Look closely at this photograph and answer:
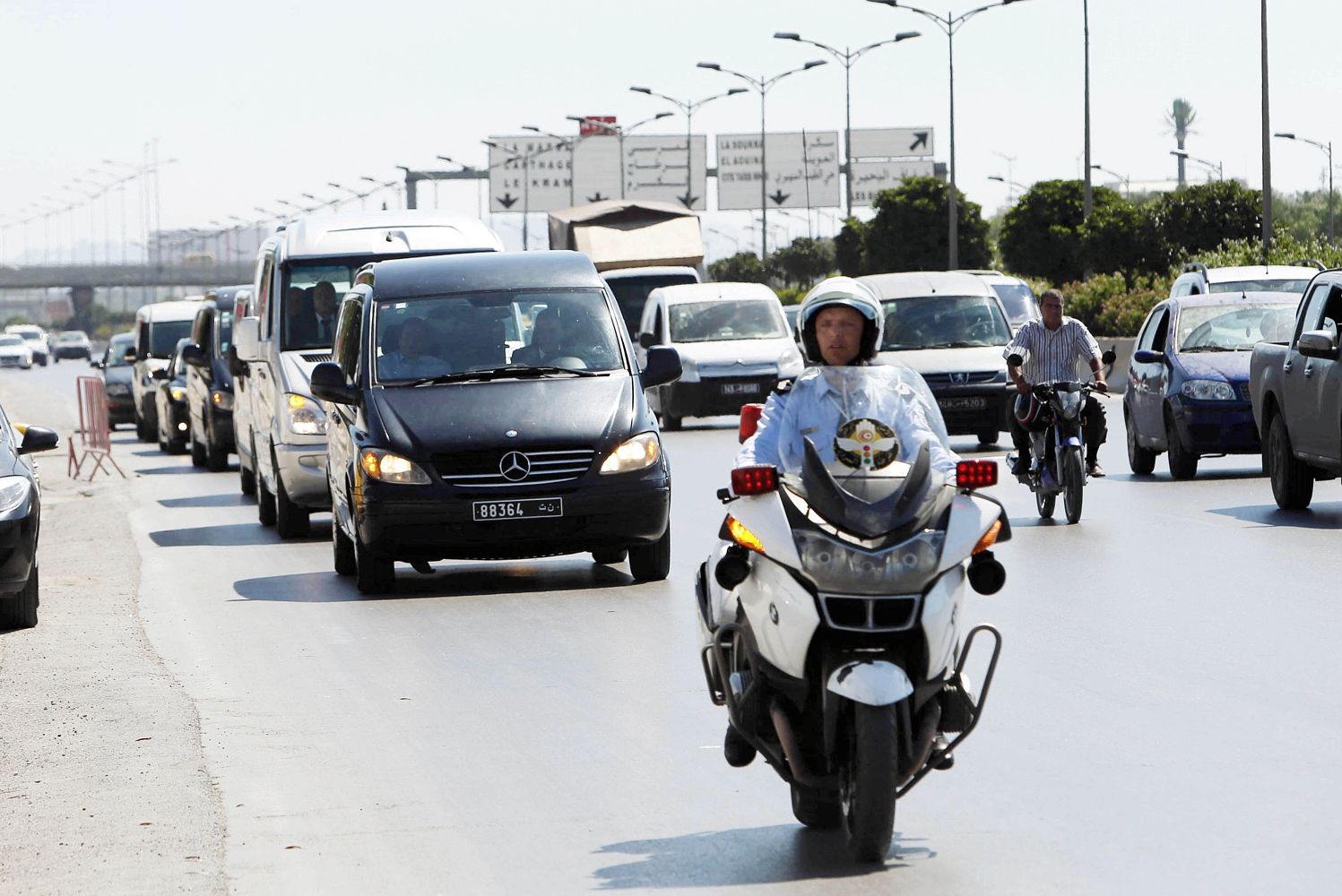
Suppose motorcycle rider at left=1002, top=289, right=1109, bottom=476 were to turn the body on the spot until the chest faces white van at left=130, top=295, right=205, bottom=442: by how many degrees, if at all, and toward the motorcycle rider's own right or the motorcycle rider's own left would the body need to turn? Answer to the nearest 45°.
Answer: approximately 135° to the motorcycle rider's own right

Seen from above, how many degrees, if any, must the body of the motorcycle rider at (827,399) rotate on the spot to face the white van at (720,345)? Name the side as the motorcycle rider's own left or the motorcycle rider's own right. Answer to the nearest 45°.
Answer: approximately 180°

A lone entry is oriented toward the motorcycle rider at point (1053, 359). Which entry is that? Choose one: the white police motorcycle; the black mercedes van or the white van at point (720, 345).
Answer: the white van

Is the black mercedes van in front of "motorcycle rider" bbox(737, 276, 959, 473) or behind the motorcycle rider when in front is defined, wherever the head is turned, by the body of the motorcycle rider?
behind

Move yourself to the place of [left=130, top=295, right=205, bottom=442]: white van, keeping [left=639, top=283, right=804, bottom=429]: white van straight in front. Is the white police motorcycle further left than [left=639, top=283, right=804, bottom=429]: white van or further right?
right

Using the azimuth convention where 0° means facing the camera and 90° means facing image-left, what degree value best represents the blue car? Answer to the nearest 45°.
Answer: approximately 315°

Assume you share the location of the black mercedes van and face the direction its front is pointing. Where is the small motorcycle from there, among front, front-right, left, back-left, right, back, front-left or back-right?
back-left

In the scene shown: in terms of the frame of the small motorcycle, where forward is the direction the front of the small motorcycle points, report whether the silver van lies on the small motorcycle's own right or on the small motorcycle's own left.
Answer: on the small motorcycle's own right

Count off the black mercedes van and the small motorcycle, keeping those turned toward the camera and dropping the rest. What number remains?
2
